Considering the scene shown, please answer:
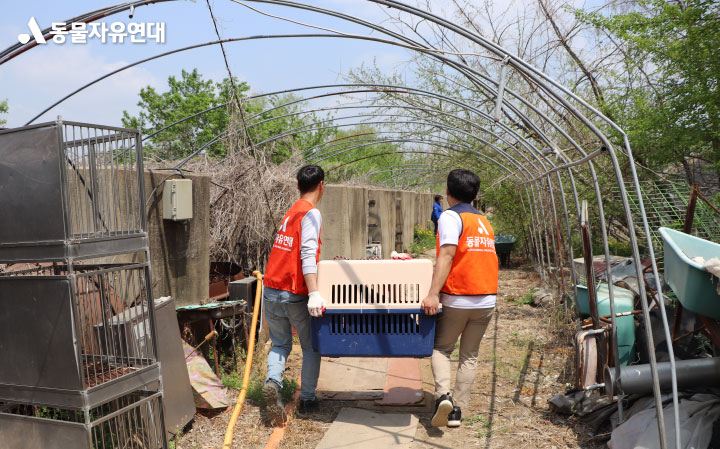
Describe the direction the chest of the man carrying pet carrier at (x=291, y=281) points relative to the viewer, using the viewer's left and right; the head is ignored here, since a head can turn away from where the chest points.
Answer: facing away from the viewer and to the right of the viewer

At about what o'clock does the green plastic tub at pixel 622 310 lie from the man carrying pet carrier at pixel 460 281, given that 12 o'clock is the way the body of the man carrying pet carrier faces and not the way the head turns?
The green plastic tub is roughly at 3 o'clock from the man carrying pet carrier.

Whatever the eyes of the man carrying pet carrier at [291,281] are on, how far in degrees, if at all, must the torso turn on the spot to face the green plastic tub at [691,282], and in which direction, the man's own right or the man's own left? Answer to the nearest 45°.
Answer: approximately 90° to the man's own right

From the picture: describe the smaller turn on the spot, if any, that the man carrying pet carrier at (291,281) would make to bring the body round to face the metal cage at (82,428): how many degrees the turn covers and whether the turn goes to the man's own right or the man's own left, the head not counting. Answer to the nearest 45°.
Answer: approximately 180°

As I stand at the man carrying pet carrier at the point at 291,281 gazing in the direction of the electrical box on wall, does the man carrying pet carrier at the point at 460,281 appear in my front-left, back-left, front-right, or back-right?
back-right

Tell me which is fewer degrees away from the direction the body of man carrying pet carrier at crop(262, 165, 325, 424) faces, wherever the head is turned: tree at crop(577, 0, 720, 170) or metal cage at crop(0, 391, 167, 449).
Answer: the tree

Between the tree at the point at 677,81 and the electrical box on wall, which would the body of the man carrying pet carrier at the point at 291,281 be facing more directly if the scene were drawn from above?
the tree

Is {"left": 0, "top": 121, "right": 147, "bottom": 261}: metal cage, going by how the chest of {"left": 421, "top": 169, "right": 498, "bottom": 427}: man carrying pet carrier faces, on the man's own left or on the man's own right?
on the man's own left

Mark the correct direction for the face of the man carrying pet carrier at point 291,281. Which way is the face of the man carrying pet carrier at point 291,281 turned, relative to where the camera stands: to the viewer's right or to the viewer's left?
to the viewer's right

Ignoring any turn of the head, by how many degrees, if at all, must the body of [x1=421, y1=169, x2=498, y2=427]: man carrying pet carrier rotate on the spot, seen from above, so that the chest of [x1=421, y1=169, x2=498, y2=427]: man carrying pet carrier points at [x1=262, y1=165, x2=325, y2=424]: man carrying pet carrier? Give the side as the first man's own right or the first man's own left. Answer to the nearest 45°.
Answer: approximately 45° to the first man's own left

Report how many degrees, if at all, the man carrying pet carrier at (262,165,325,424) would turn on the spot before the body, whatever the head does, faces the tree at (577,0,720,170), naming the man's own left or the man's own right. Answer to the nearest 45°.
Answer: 0° — they already face it

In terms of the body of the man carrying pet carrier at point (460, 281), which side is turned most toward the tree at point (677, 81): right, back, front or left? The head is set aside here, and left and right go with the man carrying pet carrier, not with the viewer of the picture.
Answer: right

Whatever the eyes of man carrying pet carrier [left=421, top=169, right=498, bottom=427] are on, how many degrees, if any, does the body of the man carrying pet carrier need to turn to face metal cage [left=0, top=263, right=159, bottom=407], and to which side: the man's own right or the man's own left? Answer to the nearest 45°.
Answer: approximately 90° to the man's own left

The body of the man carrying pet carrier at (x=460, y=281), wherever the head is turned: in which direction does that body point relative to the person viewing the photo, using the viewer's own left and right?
facing away from the viewer and to the left of the viewer
